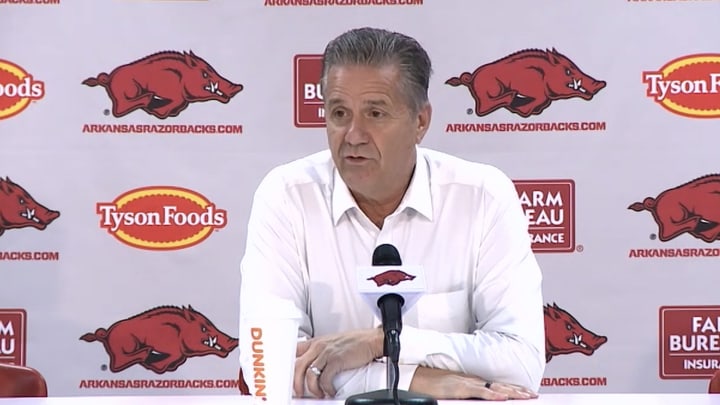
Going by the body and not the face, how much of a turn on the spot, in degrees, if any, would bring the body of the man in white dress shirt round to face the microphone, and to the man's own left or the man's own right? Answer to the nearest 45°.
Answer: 0° — they already face it

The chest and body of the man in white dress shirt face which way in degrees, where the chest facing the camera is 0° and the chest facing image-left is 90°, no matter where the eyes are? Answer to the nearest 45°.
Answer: approximately 0°

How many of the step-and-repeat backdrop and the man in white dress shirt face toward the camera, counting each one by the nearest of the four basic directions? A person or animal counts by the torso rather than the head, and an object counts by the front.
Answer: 2

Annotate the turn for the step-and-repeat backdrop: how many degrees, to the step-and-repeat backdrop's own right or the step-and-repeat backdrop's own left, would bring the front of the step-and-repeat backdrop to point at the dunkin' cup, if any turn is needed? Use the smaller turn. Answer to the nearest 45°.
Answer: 0° — it already faces it

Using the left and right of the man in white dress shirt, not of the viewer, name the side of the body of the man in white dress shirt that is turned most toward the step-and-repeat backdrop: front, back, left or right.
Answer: back

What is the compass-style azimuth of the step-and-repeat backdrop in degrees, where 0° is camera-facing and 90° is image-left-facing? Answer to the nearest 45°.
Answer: approximately 0°

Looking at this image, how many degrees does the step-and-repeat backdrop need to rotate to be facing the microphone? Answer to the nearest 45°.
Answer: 0° — it already faces it

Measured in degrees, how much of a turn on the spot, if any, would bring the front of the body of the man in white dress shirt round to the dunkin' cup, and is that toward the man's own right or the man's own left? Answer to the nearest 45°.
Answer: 0° — they already face it

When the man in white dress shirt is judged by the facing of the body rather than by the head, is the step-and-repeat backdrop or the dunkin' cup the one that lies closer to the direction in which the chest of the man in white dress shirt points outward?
the dunkin' cup

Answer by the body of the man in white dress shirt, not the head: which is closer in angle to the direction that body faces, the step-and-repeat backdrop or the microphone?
the microphone

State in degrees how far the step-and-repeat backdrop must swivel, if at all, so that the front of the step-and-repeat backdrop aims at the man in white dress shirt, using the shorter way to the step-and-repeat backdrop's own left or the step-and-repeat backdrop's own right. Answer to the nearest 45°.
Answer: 0° — it already faces them
